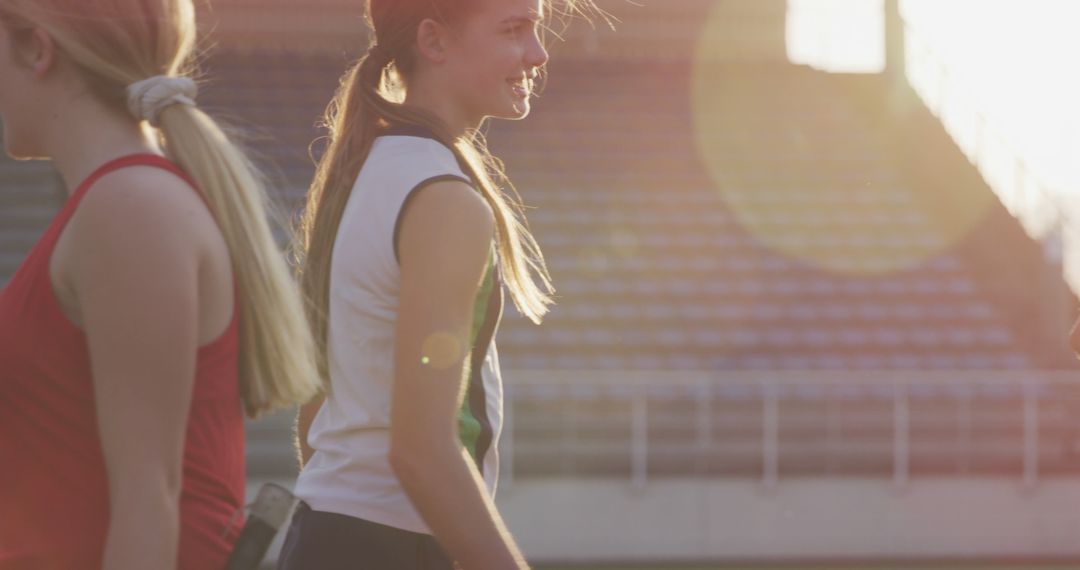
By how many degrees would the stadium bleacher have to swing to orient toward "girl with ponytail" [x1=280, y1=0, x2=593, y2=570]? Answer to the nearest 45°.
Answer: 0° — it already faces them

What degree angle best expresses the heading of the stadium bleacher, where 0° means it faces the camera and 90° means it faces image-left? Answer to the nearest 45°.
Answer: approximately 0°

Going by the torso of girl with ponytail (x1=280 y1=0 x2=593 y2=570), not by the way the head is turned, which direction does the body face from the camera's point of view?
to the viewer's right

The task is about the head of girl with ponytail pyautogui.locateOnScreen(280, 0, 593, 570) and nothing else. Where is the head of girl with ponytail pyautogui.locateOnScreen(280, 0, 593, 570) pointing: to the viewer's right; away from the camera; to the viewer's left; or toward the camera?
to the viewer's right

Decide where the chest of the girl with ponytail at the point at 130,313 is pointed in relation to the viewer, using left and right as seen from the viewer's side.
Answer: facing to the left of the viewer

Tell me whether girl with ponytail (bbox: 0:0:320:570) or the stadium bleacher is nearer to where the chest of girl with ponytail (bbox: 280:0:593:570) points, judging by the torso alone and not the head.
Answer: the stadium bleacher

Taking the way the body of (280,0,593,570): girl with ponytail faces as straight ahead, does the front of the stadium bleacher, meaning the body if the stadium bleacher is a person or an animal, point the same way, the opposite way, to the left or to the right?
to the right
